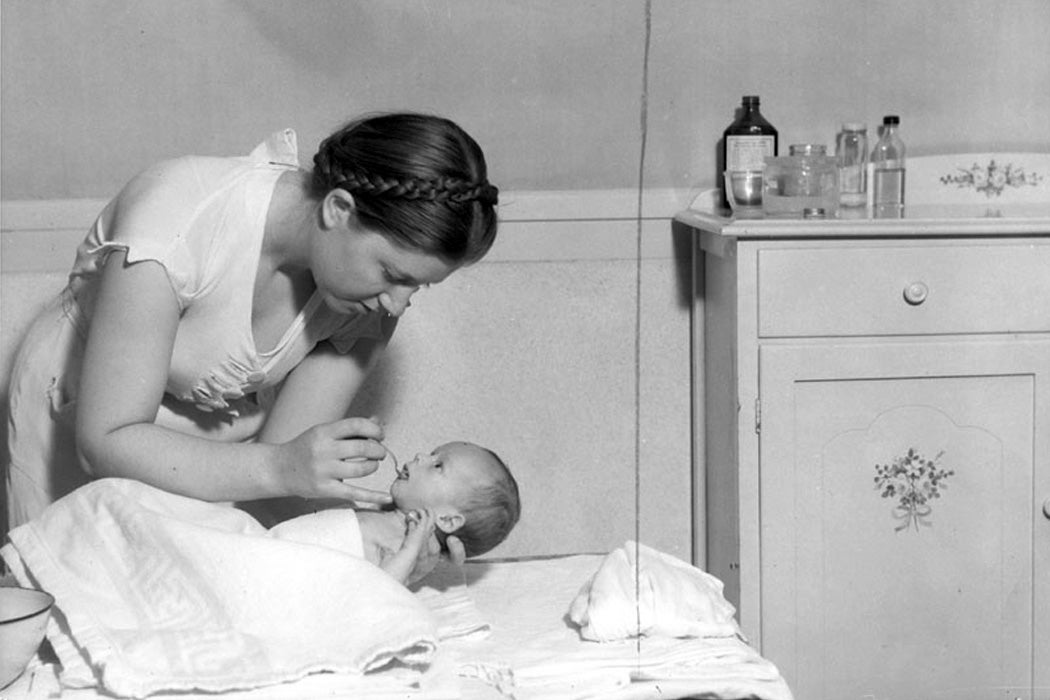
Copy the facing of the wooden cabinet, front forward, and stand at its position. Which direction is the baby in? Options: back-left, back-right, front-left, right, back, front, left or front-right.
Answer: front-right

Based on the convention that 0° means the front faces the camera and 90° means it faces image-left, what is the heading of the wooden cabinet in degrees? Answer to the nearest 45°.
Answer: approximately 0°

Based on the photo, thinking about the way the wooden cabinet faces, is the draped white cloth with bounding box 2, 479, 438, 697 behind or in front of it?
in front

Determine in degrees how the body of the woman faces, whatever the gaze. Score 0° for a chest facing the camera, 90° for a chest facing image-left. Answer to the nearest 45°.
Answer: approximately 315°

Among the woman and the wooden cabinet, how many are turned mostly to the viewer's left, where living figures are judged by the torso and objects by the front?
0

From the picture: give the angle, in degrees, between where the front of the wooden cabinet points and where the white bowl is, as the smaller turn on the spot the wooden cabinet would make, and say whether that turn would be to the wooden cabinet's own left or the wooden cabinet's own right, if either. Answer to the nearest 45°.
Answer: approximately 45° to the wooden cabinet's own right

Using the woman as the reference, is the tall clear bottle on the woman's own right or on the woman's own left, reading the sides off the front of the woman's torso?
on the woman's own left

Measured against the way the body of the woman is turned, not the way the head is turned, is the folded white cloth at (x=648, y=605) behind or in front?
in front

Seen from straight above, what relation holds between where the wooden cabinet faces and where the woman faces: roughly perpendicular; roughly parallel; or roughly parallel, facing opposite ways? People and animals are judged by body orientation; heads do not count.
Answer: roughly perpendicular
